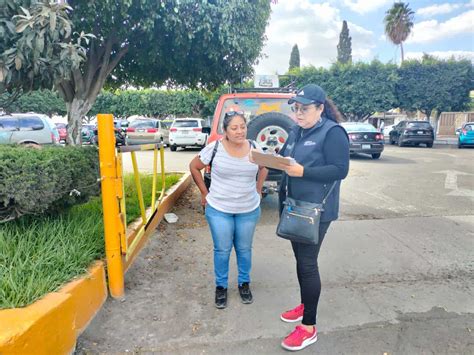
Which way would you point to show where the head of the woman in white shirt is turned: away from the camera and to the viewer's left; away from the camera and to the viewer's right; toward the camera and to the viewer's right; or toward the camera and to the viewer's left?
toward the camera and to the viewer's right

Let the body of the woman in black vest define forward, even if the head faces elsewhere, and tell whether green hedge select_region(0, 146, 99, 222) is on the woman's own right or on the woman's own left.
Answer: on the woman's own right

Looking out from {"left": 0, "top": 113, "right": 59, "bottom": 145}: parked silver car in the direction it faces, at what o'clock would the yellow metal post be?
The yellow metal post is roughly at 9 o'clock from the parked silver car.

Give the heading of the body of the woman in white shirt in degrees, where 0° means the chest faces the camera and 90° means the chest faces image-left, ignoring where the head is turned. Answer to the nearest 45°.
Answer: approximately 0°

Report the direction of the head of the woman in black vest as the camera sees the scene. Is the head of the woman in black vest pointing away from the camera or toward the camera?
toward the camera

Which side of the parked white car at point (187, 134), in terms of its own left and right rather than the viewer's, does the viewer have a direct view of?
back

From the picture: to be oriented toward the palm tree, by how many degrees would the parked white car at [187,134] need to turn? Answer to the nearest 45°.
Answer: approximately 45° to its right

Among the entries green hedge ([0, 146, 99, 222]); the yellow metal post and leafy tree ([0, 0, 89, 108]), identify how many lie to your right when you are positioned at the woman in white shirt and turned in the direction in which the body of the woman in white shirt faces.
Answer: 3

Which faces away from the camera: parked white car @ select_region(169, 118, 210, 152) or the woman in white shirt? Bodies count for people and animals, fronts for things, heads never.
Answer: the parked white car

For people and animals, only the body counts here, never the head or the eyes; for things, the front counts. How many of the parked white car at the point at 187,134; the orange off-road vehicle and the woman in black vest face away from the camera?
2

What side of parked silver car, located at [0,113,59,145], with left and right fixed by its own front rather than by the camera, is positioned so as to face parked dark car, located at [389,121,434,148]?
back

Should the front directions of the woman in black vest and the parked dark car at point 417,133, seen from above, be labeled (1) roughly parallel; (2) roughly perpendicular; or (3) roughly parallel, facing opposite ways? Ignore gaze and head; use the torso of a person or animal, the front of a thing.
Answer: roughly perpendicular

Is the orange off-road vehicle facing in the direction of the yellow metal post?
no

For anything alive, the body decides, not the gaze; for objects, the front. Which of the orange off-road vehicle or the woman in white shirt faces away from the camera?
the orange off-road vehicle

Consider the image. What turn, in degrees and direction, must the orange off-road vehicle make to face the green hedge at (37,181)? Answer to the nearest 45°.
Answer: approximately 135° to its left

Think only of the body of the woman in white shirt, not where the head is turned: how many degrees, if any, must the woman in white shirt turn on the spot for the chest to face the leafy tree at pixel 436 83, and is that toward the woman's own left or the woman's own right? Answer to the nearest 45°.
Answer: approximately 135° to the woman's own left

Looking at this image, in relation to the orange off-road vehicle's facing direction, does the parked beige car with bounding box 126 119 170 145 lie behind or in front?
in front

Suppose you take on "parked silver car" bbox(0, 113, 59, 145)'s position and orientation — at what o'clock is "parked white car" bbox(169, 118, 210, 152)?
The parked white car is roughly at 5 o'clock from the parked silver car.

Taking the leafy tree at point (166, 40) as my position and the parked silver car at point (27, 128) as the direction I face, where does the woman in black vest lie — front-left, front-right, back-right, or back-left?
back-left
